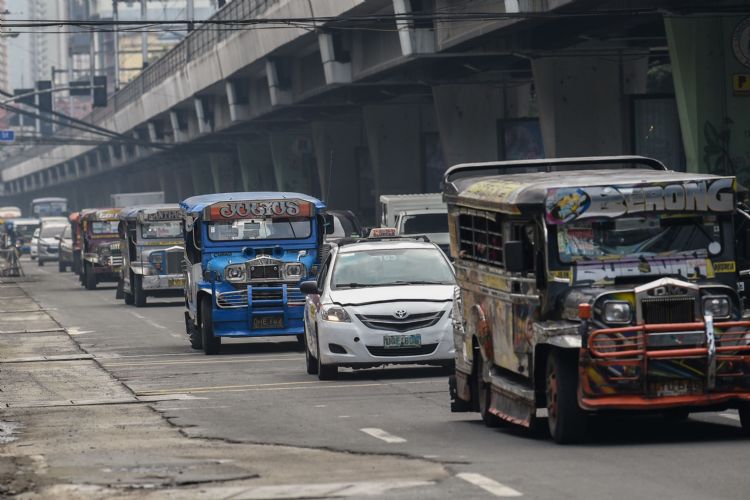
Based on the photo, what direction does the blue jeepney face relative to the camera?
toward the camera

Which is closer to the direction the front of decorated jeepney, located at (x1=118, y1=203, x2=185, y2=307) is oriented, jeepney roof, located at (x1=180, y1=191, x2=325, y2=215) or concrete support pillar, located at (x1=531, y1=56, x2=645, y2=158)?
the jeepney roof

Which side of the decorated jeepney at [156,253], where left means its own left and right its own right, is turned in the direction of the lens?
front

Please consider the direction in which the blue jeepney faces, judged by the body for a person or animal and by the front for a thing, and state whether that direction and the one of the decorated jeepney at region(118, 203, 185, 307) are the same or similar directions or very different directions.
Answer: same or similar directions

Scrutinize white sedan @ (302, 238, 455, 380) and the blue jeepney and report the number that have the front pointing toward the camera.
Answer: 2

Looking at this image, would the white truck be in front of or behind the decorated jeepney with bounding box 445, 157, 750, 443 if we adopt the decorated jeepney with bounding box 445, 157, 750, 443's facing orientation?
behind

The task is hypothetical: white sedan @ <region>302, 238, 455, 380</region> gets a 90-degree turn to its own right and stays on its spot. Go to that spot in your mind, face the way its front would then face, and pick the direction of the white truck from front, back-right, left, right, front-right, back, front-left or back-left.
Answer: right

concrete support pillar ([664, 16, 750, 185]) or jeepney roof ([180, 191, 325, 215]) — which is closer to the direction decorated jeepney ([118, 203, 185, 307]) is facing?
the jeepney roof

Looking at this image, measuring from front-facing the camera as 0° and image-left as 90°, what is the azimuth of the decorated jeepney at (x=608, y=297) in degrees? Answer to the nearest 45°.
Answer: approximately 315°

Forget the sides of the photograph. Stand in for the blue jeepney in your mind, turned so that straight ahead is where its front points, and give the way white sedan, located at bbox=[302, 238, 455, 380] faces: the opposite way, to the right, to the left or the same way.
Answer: the same way

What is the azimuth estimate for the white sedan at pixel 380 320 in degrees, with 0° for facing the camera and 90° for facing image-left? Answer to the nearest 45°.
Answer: approximately 0°

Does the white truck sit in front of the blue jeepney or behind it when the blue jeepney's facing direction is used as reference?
behind

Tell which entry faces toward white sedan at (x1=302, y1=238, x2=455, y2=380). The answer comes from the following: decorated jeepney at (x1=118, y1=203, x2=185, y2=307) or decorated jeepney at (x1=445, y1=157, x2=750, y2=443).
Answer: decorated jeepney at (x1=118, y1=203, x2=185, y2=307)

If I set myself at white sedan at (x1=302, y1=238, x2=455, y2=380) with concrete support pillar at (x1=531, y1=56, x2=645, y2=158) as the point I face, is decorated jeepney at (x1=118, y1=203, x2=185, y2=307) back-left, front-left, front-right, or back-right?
front-left

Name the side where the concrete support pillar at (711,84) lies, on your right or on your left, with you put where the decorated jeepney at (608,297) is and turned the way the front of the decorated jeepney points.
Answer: on your left

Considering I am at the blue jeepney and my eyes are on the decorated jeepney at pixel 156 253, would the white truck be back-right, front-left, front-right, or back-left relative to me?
front-right
